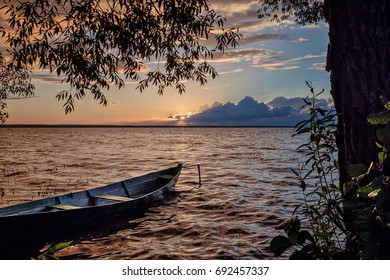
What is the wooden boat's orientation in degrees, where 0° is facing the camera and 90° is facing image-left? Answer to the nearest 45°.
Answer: approximately 225°

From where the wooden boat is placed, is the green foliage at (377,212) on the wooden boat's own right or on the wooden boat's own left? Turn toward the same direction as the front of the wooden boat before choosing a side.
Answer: on the wooden boat's own right
